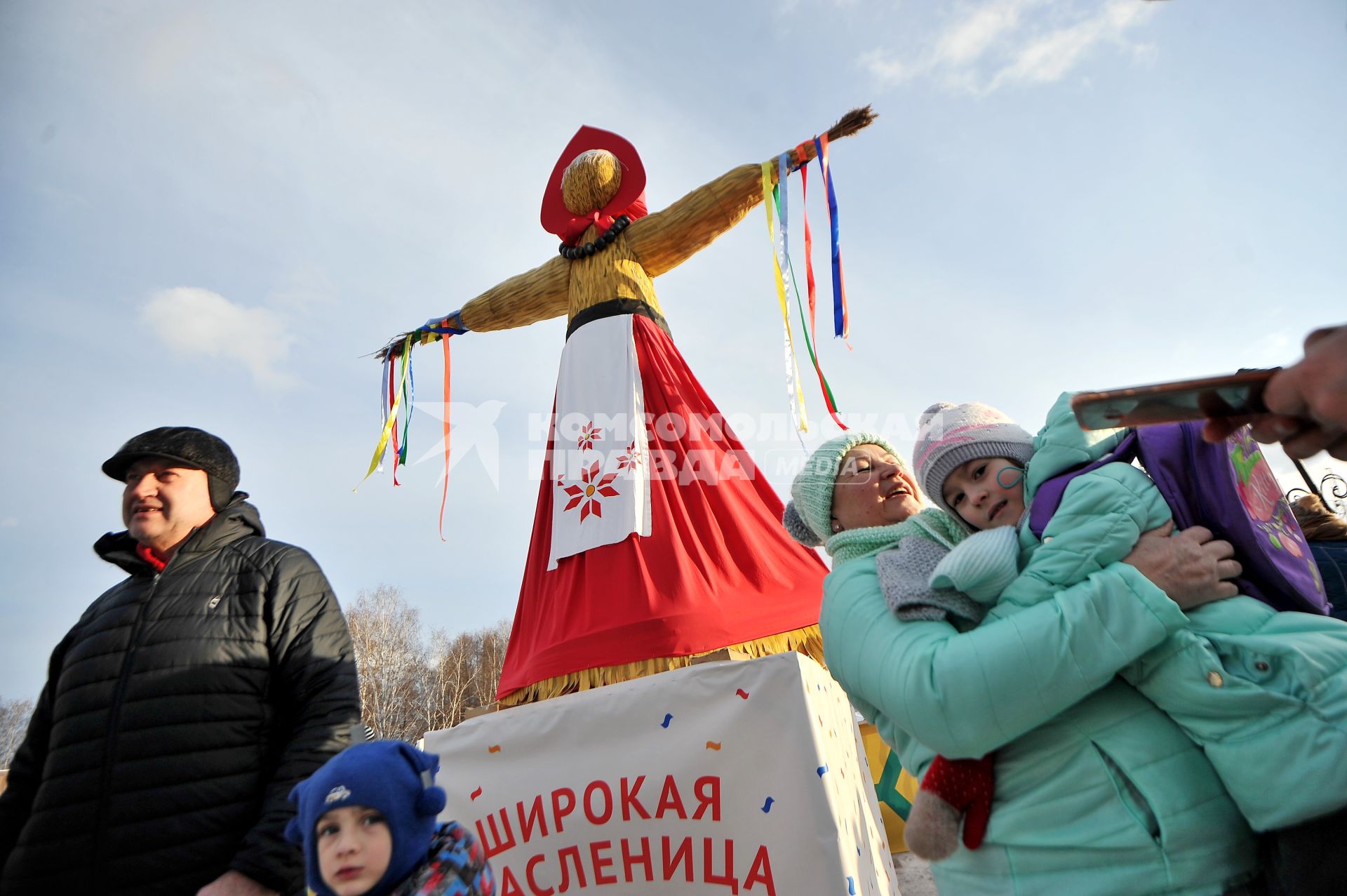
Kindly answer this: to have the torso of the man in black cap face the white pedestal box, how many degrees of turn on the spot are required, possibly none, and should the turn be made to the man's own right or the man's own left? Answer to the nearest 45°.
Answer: approximately 135° to the man's own left

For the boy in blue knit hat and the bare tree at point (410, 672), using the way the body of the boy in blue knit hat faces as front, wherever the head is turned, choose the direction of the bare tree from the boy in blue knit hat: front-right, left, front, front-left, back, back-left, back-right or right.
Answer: back-right

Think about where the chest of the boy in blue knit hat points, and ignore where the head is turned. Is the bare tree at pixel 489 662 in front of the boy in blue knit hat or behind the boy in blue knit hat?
behind

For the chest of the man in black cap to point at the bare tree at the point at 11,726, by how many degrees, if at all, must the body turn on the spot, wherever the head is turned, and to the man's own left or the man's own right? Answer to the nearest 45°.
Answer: approximately 135° to the man's own right

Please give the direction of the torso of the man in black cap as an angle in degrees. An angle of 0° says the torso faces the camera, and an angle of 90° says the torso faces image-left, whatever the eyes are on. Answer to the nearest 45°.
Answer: approximately 45°

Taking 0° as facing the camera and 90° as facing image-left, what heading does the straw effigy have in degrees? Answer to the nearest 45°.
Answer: approximately 45°

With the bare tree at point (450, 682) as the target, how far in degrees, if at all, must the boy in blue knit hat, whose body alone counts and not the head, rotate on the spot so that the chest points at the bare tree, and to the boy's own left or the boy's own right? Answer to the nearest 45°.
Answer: approximately 135° to the boy's own right

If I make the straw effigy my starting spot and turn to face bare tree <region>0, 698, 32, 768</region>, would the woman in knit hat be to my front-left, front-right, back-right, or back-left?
back-left

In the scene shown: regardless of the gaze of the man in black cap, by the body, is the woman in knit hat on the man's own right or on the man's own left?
on the man's own left
